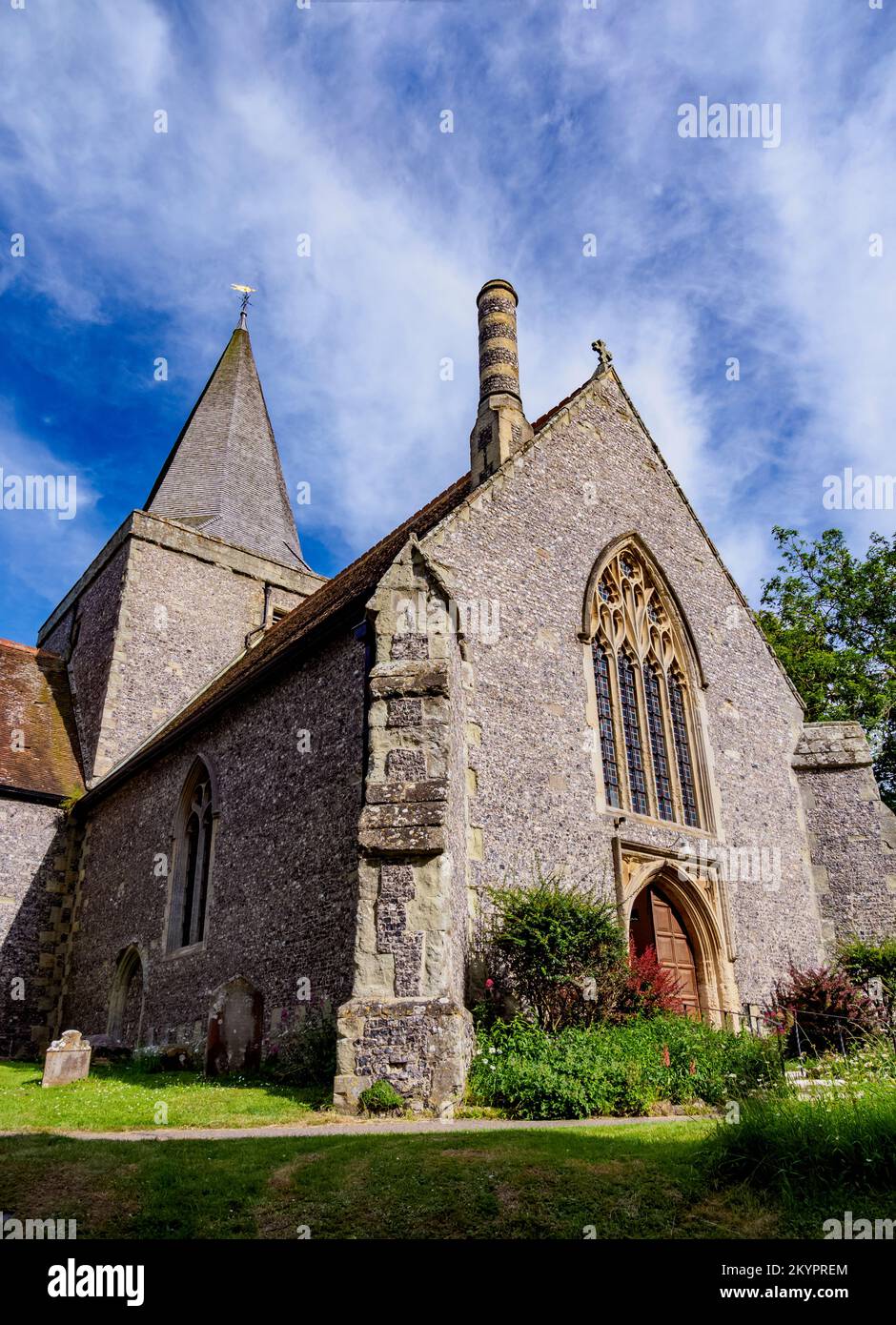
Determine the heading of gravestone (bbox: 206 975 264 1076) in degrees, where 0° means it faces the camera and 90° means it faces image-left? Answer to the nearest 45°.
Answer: approximately 0°

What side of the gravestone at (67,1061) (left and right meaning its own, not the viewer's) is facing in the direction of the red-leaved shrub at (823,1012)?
left

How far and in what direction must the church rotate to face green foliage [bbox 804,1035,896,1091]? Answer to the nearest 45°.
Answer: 0° — it already faces it

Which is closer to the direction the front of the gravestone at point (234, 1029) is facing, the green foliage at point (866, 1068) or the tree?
the green foliage

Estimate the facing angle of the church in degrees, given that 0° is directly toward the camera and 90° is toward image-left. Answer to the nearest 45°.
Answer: approximately 315°

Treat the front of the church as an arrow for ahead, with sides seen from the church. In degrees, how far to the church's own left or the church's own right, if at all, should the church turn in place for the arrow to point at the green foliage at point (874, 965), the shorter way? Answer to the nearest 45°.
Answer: approximately 45° to the church's own left

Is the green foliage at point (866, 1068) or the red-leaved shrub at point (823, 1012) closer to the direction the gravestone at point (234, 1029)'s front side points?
the green foliage

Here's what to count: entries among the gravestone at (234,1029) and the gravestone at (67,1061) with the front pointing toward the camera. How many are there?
2
